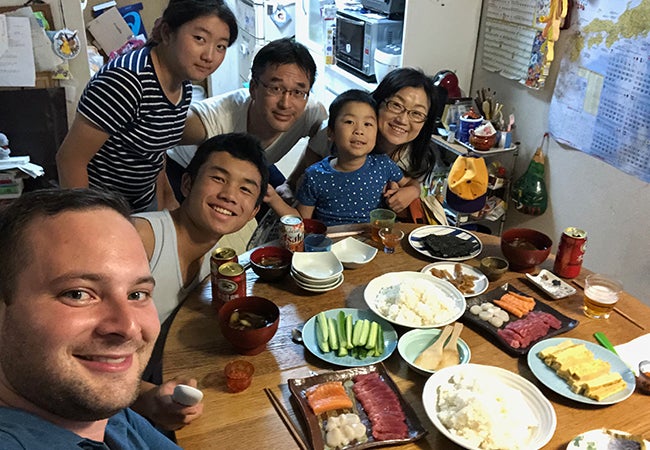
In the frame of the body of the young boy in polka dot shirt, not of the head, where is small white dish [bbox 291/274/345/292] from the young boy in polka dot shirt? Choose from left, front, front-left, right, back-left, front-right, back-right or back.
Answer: front

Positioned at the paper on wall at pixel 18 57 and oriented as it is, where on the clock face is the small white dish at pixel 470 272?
The small white dish is roughly at 11 o'clock from the paper on wall.

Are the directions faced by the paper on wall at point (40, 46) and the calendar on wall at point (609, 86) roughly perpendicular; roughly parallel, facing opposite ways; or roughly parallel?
roughly perpendicular

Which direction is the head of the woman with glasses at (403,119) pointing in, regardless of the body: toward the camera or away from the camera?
toward the camera

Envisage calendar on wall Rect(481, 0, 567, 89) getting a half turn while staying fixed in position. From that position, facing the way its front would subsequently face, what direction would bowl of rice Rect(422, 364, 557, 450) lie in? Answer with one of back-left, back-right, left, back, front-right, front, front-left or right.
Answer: back-right

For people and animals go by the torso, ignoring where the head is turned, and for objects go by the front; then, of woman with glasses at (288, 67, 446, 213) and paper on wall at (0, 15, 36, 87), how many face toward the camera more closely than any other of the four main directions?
2

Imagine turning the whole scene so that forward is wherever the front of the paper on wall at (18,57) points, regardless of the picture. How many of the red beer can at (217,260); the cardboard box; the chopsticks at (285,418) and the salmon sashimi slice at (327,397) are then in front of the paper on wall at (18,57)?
3

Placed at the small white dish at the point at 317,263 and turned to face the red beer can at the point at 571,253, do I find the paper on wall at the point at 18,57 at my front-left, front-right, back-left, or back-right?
back-left

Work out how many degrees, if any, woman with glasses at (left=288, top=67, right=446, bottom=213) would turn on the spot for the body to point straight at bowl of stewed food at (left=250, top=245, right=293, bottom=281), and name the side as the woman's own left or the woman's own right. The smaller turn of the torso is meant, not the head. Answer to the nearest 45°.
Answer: approximately 45° to the woman's own right

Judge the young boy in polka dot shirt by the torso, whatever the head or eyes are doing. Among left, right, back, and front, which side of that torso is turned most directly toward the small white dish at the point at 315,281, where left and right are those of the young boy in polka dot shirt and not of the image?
front

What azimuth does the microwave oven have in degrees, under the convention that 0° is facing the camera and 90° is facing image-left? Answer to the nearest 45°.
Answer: approximately 45°

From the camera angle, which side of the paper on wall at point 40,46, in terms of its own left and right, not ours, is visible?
front

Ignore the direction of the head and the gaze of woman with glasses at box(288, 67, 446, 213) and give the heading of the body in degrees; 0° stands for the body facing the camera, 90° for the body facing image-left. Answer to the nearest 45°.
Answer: approximately 0°

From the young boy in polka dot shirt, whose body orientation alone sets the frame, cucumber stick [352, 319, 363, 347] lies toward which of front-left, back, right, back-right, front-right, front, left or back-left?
front

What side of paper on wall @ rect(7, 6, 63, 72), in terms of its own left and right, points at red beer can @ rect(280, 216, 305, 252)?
front

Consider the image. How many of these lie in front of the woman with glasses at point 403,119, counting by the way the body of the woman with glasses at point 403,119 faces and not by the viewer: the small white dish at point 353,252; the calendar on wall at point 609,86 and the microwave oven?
1

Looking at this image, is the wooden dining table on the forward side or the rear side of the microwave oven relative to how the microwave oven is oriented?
on the forward side
